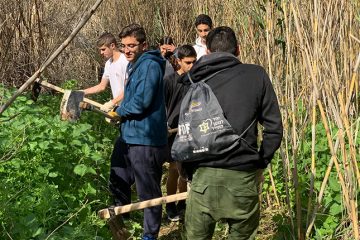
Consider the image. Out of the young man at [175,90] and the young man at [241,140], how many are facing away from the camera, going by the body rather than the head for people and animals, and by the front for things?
1

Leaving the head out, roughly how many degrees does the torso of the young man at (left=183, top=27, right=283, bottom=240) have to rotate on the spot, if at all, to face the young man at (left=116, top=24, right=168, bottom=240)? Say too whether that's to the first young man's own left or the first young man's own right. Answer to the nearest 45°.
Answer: approximately 45° to the first young man's own left

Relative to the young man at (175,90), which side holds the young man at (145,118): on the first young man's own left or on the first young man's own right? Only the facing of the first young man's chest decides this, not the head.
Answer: on the first young man's own right

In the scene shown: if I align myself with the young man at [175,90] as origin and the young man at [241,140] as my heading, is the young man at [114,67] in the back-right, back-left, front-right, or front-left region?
back-right

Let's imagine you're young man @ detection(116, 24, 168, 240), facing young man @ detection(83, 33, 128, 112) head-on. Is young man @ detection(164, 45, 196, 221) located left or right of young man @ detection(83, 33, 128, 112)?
right

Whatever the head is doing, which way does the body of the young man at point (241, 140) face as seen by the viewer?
away from the camera

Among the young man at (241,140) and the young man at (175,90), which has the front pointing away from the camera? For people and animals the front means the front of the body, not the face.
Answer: the young man at (241,140)
